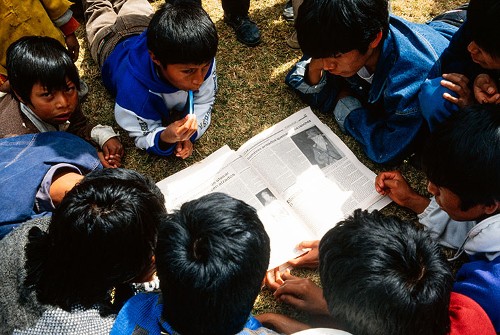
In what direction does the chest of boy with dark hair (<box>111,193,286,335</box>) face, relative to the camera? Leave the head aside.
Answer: away from the camera

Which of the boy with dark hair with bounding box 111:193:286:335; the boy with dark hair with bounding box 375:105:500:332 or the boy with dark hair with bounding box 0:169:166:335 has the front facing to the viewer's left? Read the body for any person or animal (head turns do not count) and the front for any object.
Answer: the boy with dark hair with bounding box 375:105:500:332

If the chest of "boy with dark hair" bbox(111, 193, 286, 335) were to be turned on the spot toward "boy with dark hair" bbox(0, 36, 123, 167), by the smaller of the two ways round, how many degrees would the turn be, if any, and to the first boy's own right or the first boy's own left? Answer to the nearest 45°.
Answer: approximately 45° to the first boy's own left

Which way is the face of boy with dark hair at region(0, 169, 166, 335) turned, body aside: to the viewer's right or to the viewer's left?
to the viewer's right

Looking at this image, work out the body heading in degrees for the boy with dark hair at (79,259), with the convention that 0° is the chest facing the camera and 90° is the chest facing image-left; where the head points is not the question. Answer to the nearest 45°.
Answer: approximately 225°

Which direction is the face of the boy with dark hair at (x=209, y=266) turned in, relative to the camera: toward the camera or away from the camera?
away from the camera

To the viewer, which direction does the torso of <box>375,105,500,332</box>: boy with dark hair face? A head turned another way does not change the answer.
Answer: to the viewer's left

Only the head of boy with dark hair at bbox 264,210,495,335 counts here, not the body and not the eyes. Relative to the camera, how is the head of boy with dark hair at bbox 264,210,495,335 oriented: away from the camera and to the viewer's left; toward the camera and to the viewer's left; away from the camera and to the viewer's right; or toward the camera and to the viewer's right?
away from the camera and to the viewer's left
